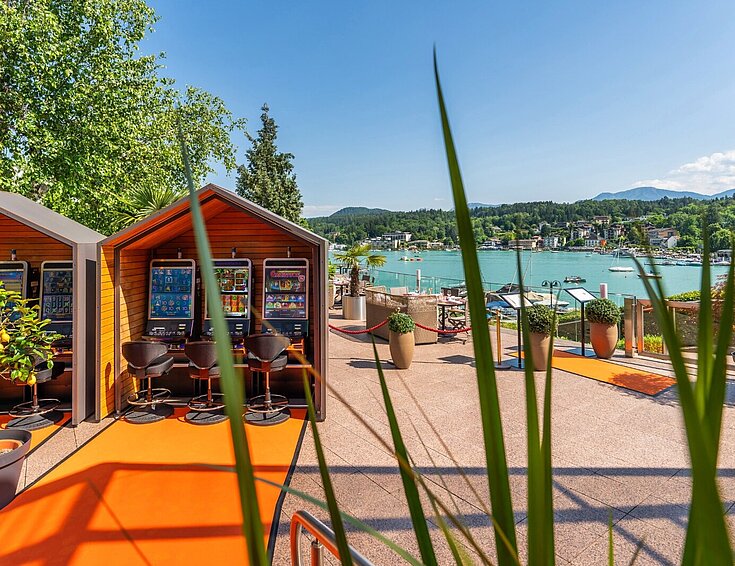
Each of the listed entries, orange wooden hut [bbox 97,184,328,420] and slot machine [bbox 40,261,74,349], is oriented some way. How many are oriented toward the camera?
2

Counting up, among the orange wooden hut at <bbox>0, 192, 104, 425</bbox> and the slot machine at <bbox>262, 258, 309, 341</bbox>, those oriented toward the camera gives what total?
2

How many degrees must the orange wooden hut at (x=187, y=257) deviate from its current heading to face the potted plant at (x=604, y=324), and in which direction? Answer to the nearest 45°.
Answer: approximately 90° to its left

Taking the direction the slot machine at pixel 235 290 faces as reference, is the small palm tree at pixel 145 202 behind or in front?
behind

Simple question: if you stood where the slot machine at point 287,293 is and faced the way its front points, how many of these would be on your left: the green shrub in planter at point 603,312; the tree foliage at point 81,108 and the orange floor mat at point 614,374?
2
